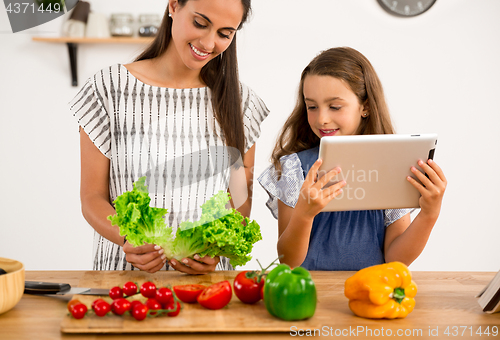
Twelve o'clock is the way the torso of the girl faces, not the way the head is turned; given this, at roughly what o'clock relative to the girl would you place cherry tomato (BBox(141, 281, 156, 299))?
The cherry tomato is roughly at 1 o'clock from the girl.

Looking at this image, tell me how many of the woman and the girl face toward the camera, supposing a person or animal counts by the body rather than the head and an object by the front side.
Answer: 2

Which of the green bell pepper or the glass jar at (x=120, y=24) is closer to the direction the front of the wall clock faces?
the green bell pepper

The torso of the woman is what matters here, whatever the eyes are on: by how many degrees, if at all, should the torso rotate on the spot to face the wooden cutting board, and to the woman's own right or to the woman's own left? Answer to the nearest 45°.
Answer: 0° — they already face it

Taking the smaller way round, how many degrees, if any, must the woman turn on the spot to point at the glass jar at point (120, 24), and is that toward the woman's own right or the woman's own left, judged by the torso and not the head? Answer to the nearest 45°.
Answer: approximately 180°

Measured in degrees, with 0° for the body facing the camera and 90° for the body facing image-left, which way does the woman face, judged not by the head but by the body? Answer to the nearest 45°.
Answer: approximately 0°

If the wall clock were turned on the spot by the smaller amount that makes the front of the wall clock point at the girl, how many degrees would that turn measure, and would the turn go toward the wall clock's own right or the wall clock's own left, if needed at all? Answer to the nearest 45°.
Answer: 0° — it already faces them
